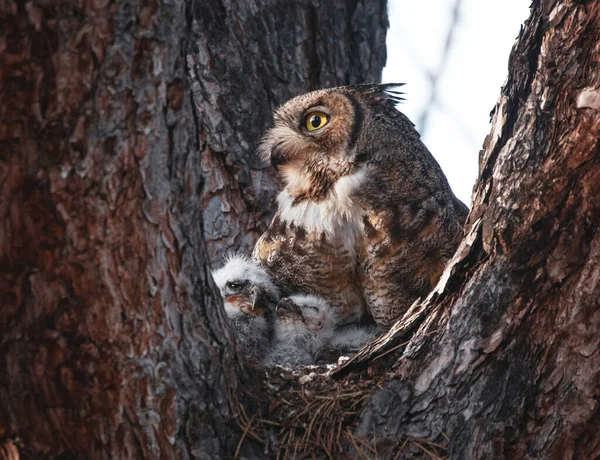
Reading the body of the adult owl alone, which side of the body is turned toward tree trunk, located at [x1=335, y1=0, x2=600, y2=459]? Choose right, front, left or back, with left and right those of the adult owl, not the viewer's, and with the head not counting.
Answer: left

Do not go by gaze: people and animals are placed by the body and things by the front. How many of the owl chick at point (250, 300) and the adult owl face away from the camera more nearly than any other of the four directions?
0

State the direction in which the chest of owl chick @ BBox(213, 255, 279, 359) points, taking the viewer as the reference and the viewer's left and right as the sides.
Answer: facing the viewer and to the right of the viewer

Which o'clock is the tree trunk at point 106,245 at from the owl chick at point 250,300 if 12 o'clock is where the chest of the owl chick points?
The tree trunk is roughly at 2 o'clock from the owl chick.

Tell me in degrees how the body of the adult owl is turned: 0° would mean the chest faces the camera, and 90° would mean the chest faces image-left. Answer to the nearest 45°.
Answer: approximately 45°
